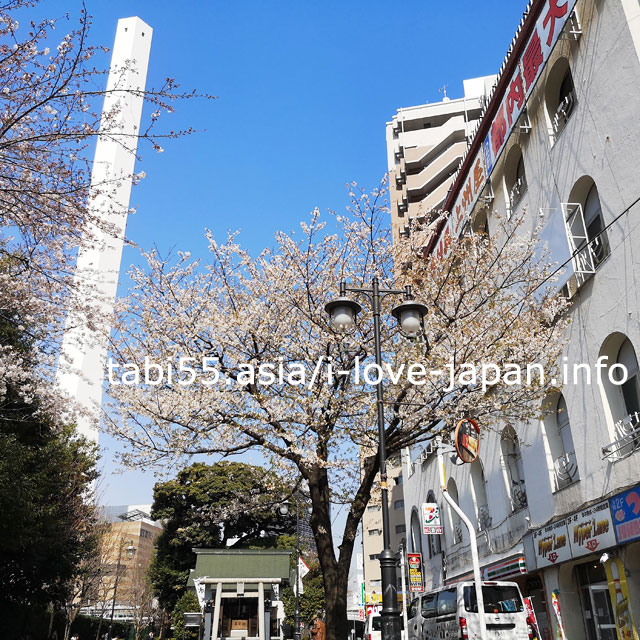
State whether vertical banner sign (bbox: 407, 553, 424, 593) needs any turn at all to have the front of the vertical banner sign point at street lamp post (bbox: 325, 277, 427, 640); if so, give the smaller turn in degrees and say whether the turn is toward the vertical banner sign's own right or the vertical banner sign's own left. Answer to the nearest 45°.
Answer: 0° — it already faces it

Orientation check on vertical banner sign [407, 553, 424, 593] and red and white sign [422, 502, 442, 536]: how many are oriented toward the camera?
2

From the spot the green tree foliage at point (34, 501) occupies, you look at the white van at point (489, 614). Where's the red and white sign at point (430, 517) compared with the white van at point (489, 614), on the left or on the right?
left

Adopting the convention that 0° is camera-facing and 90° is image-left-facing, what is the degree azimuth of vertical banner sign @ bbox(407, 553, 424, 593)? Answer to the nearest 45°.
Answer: approximately 0°

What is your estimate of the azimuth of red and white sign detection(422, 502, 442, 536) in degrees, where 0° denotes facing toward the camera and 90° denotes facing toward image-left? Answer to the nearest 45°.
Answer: approximately 0°

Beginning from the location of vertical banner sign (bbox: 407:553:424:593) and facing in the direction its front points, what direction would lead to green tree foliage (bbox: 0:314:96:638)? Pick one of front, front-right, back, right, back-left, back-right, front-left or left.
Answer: front-right
